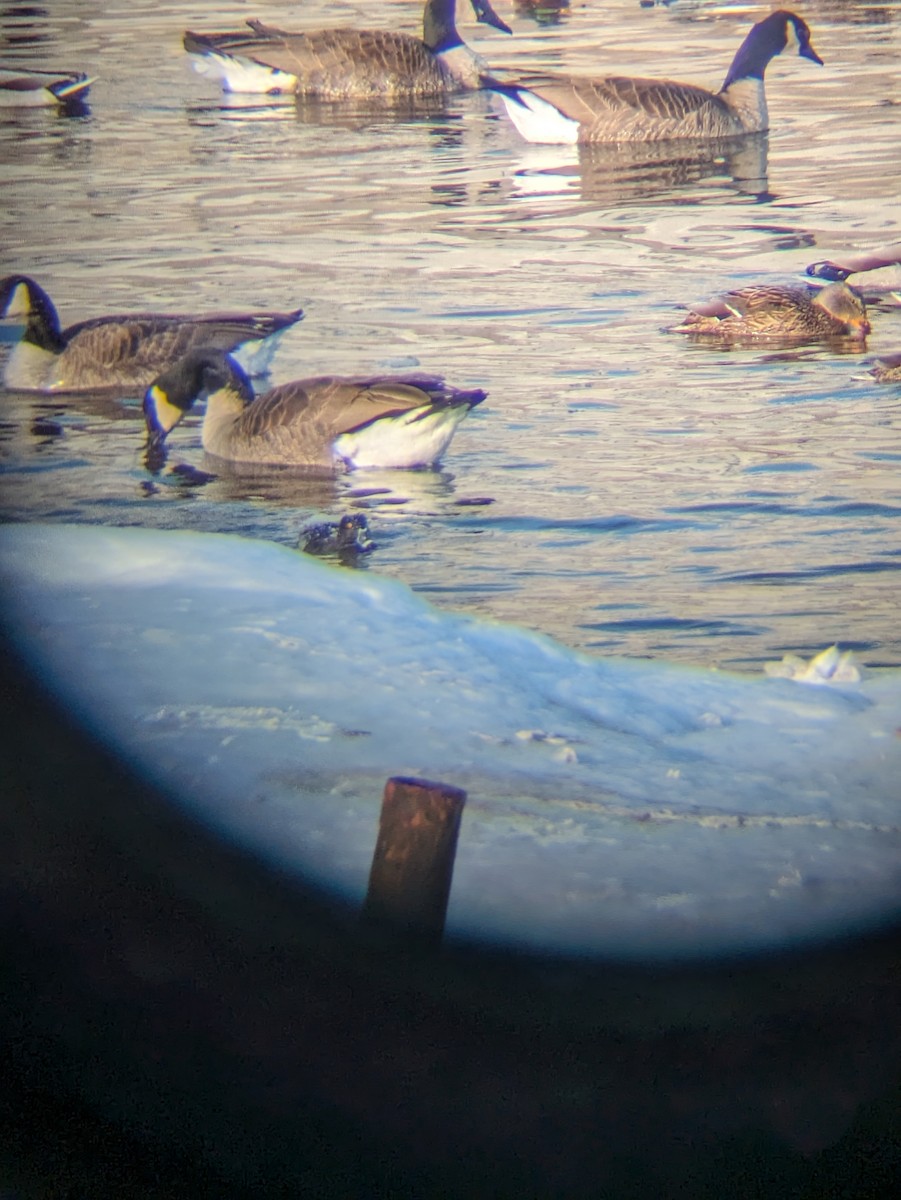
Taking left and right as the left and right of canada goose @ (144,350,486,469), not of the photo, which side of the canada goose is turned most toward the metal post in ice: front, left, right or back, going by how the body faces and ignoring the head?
left

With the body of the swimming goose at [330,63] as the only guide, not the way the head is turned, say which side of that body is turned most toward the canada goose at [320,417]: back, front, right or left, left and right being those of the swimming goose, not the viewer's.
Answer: right

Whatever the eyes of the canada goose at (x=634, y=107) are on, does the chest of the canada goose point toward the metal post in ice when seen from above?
no

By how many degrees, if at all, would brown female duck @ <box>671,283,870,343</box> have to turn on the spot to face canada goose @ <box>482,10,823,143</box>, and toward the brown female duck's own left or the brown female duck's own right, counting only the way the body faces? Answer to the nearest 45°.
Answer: approximately 90° to the brown female duck's own left

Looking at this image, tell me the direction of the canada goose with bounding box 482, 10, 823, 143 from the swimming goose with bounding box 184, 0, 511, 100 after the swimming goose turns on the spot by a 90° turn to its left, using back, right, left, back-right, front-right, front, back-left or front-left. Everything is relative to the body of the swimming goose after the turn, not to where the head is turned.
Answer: back-right

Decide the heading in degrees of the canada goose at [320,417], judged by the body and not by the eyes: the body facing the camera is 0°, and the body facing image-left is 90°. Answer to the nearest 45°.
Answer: approximately 90°

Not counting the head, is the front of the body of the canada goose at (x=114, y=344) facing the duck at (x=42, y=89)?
no

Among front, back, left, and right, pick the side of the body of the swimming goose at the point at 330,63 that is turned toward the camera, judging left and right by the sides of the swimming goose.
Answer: right

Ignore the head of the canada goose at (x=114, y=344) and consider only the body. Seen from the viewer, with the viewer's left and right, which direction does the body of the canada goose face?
facing to the left of the viewer

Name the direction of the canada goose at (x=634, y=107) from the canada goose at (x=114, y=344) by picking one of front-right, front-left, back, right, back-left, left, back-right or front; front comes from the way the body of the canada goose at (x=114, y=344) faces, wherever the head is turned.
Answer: back-right

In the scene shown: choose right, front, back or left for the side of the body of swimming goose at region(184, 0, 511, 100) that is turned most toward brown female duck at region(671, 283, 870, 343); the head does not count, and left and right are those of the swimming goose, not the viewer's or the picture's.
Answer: right

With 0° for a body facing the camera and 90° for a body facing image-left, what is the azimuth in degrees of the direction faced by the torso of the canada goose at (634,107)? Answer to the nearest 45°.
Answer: approximately 270°

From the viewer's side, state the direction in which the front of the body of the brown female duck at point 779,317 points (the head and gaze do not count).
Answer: to the viewer's right

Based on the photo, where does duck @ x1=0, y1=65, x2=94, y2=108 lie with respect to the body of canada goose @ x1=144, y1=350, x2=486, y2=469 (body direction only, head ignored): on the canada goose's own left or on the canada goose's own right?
on the canada goose's own right
